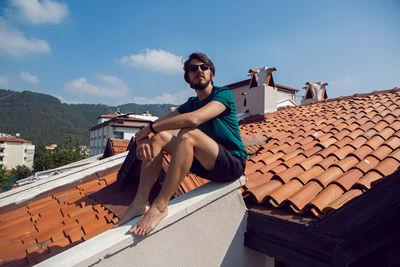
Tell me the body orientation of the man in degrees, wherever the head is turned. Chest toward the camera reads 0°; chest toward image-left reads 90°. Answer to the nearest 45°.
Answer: approximately 45°

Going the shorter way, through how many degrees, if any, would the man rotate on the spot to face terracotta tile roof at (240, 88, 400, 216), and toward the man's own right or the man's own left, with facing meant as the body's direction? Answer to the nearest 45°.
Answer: approximately 180°

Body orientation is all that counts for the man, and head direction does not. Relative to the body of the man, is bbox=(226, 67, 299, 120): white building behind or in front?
behind
